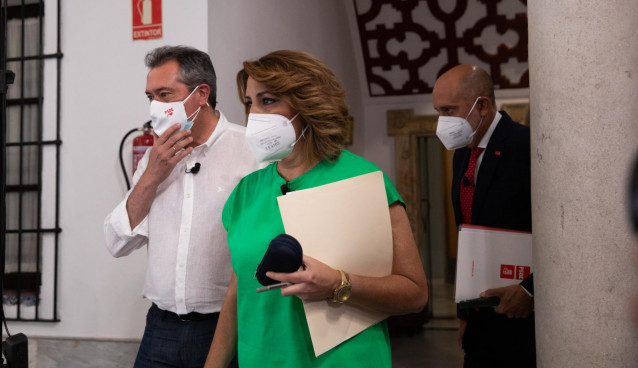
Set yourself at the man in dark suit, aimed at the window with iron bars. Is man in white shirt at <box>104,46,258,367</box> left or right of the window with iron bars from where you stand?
left

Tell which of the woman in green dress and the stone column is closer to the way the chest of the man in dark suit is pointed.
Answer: the woman in green dress

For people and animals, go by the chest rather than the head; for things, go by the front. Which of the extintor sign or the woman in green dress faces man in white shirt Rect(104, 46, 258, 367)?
the extintor sign

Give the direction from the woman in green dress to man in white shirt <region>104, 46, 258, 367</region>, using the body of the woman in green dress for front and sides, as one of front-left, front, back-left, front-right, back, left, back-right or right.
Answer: right

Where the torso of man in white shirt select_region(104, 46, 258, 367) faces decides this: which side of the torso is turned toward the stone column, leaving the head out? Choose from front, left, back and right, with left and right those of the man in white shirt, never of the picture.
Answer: left

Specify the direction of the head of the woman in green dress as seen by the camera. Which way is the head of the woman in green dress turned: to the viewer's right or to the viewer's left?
to the viewer's left

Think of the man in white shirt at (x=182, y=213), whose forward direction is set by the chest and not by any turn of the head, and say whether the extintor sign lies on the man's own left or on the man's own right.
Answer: on the man's own right

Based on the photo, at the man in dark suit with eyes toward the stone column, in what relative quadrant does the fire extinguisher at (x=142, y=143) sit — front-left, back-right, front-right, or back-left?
back-right

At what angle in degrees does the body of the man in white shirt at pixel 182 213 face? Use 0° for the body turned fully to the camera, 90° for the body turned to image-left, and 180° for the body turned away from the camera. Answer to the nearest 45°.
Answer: approximately 45°

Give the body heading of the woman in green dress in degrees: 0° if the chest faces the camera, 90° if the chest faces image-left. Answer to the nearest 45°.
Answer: approximately 45°
